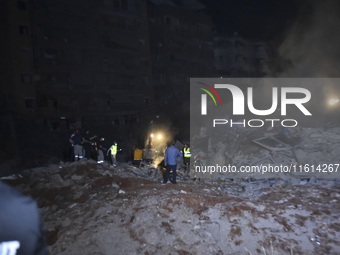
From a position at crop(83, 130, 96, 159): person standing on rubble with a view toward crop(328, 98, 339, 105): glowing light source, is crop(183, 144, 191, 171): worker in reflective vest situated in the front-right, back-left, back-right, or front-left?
front-right

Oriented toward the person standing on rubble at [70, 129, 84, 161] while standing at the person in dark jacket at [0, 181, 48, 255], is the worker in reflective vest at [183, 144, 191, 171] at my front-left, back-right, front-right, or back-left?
front-right
